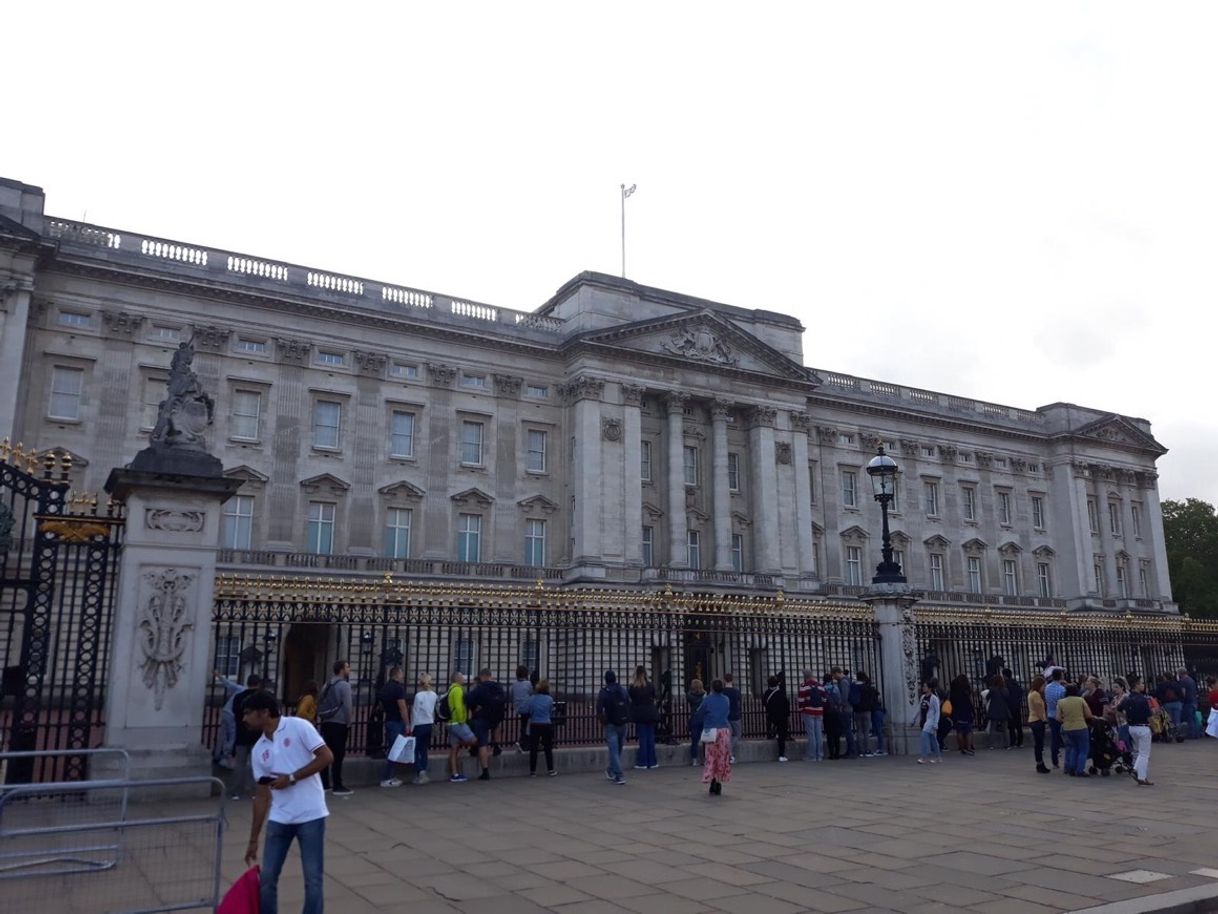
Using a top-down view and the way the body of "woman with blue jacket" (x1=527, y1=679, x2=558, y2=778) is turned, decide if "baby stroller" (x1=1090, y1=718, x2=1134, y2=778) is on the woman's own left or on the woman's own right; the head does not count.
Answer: on the woman's own right

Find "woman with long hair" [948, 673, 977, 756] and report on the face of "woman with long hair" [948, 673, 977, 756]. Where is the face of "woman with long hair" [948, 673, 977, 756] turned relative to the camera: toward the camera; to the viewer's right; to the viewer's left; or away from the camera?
away from the camera

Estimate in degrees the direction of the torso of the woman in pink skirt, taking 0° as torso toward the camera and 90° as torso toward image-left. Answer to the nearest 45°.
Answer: approximately 180°

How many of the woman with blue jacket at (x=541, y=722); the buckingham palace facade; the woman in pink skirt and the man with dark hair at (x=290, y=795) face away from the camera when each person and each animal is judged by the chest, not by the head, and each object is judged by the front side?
2

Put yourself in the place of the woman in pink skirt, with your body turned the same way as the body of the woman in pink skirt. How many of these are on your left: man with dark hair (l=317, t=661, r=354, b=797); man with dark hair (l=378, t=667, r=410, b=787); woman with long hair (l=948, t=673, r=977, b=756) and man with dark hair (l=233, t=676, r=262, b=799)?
3

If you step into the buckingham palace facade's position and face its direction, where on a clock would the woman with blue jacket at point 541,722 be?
The woman with blue jacket is roughly at 1 o'clock from the buckingham palace facade.

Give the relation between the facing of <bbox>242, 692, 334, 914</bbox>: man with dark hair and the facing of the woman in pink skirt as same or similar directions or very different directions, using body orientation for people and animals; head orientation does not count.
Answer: very different directions

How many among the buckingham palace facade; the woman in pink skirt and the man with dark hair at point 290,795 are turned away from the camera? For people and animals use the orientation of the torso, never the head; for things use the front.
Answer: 1

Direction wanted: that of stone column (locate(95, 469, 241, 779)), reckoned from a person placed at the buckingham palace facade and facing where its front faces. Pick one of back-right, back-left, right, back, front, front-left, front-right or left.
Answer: front-right

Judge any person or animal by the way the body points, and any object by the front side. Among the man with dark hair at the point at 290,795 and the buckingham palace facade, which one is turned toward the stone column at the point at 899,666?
the buckingham palace facade

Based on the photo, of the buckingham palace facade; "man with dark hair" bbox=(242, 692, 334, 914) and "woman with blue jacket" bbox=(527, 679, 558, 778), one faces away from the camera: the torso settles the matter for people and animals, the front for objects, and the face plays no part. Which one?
the woman with blue jacket

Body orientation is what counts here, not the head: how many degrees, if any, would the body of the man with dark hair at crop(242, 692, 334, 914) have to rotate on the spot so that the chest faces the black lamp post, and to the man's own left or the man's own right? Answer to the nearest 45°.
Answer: approximately 180°

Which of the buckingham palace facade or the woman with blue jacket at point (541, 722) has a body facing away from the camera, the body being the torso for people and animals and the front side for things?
the woman with blue jacket

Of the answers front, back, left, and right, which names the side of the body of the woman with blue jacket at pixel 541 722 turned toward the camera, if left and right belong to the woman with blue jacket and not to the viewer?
back

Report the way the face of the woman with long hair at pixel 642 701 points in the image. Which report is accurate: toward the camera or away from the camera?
away from the camera

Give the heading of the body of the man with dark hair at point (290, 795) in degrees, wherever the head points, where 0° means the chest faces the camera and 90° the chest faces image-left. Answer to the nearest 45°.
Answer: approximately 45°
